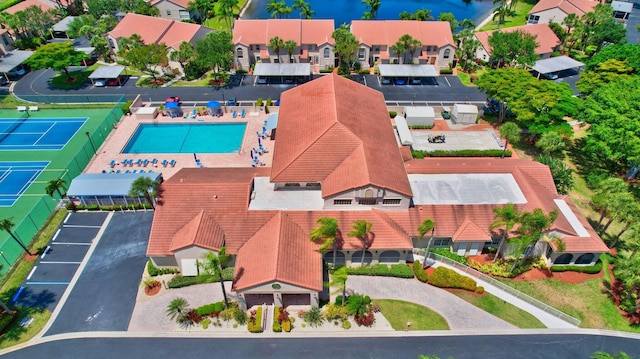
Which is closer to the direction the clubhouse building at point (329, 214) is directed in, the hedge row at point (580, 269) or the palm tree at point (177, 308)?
the palm tree

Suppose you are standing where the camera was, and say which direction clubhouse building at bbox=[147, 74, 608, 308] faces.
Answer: facing the viewer

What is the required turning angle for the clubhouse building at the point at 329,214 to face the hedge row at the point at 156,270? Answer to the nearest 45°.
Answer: approximately 45° to its right

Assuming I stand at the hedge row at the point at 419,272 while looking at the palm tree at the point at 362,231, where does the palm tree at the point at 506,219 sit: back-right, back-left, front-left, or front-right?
back-right

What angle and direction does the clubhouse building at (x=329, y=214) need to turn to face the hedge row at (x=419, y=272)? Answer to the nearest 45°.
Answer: approximately 90° to its left

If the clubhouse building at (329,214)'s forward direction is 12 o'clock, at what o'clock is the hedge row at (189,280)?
The hedge row is roughly at 2 o'clock from the clubhouse building.

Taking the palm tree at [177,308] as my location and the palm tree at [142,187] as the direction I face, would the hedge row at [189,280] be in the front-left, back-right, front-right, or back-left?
front-right

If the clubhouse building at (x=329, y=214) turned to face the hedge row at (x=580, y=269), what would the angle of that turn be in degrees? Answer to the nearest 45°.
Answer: approximately 90° to its left

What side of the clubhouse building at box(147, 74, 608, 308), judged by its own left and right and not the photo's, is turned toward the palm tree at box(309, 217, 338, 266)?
front
